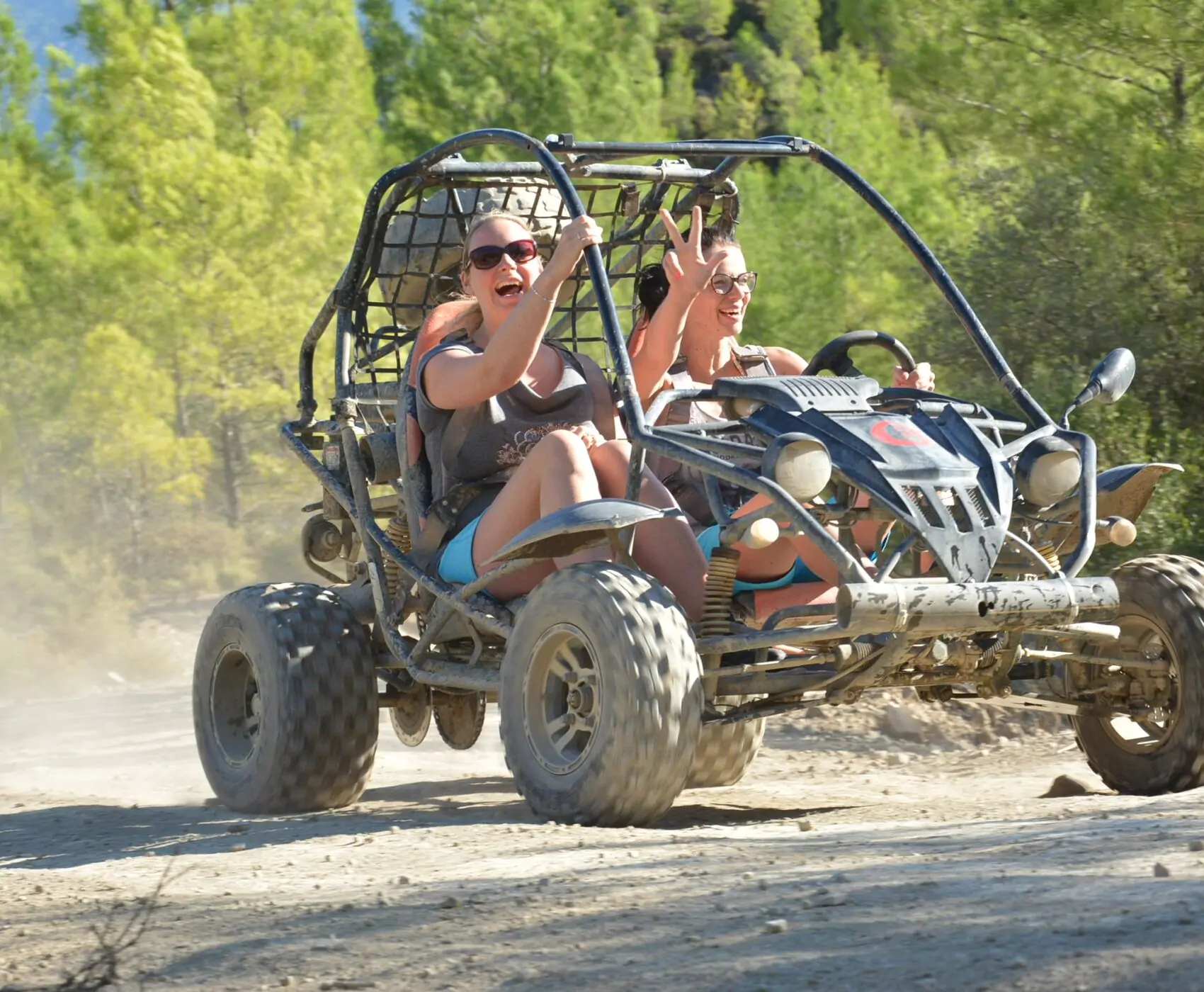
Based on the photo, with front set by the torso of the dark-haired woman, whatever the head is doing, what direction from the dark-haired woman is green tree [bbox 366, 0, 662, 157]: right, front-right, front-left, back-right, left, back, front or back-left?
back-left

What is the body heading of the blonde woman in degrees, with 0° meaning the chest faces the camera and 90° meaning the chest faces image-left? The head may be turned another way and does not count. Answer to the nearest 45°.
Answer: approximately 315°

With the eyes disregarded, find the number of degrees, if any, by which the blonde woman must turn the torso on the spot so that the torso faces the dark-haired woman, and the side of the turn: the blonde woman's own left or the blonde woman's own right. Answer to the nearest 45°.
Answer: approximately 90° to the blonde woman's own left

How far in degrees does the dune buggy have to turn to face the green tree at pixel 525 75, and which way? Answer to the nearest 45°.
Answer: approximately 135° to its left

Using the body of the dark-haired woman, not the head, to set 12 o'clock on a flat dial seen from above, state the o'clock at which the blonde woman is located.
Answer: The blonde woman is roughly at 3 o'clock from the dark-haired woman.

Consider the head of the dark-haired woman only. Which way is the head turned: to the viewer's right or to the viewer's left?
to the viewer's right

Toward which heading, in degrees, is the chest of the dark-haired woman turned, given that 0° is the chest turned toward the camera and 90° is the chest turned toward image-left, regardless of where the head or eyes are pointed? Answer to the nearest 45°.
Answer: approximately 315°
